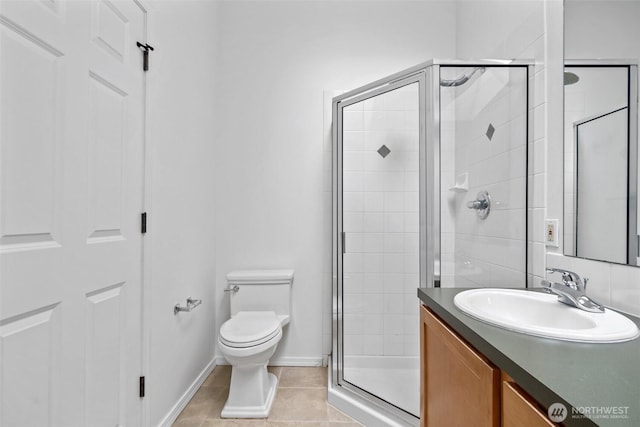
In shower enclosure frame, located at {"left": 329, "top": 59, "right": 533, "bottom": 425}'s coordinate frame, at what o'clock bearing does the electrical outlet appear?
The electrical outlet is roughly at 8 o'clock from the shower enclosure frame.

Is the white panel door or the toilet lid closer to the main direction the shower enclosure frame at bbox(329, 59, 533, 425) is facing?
the white panel door

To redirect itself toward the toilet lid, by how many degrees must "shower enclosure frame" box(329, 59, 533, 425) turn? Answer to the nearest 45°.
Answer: approximately 45° to its right

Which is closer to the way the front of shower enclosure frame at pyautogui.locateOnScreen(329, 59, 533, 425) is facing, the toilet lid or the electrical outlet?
the toilet lid

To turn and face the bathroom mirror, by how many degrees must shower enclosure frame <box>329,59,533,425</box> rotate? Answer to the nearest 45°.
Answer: approximately 90° to its left

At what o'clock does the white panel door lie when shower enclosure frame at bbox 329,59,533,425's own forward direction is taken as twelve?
The white panel door is roughly at 12 o'clock from the shower enclosure frame.

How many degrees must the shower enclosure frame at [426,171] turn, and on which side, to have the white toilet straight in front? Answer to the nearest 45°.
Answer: approximately 45° to its right

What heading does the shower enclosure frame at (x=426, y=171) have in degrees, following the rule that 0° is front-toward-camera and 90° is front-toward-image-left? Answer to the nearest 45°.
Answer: approximately 45°
